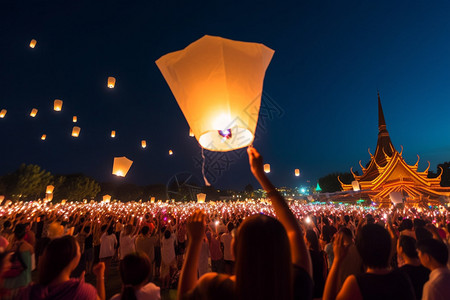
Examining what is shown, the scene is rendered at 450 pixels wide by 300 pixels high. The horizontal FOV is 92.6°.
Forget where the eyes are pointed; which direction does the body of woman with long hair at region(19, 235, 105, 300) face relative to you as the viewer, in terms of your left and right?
facing away from the viewer and to the right of the viewer

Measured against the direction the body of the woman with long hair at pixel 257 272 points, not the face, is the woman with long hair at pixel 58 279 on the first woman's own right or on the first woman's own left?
on the first woman's own left

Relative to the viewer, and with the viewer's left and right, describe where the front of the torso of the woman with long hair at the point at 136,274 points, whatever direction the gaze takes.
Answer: facing away from the viewer

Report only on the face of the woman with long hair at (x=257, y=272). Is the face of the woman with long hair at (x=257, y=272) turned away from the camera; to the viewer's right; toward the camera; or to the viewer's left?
away from the camera

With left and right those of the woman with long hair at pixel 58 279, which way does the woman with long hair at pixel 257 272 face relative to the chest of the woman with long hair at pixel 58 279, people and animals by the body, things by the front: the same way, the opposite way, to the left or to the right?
the same way

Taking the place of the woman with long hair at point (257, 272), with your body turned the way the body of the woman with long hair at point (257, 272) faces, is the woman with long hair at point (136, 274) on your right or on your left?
on your left

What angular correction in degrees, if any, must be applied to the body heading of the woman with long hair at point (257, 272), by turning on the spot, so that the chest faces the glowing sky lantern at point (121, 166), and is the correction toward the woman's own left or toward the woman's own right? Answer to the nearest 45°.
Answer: approximately 45° to the woman's own left

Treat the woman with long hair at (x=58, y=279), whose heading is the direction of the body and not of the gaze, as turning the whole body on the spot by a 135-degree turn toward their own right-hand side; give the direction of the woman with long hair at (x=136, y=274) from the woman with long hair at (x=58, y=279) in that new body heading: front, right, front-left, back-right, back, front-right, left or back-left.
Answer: left

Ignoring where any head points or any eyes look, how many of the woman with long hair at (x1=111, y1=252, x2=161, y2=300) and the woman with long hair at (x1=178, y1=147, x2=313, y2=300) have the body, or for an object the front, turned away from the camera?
2

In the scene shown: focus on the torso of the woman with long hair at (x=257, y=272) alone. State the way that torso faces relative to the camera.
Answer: away from the camera

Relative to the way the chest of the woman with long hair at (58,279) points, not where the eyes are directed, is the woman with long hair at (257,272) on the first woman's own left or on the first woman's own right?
on the first woman's own right

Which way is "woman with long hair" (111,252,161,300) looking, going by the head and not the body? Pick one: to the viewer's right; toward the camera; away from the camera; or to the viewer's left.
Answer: away from the camera
